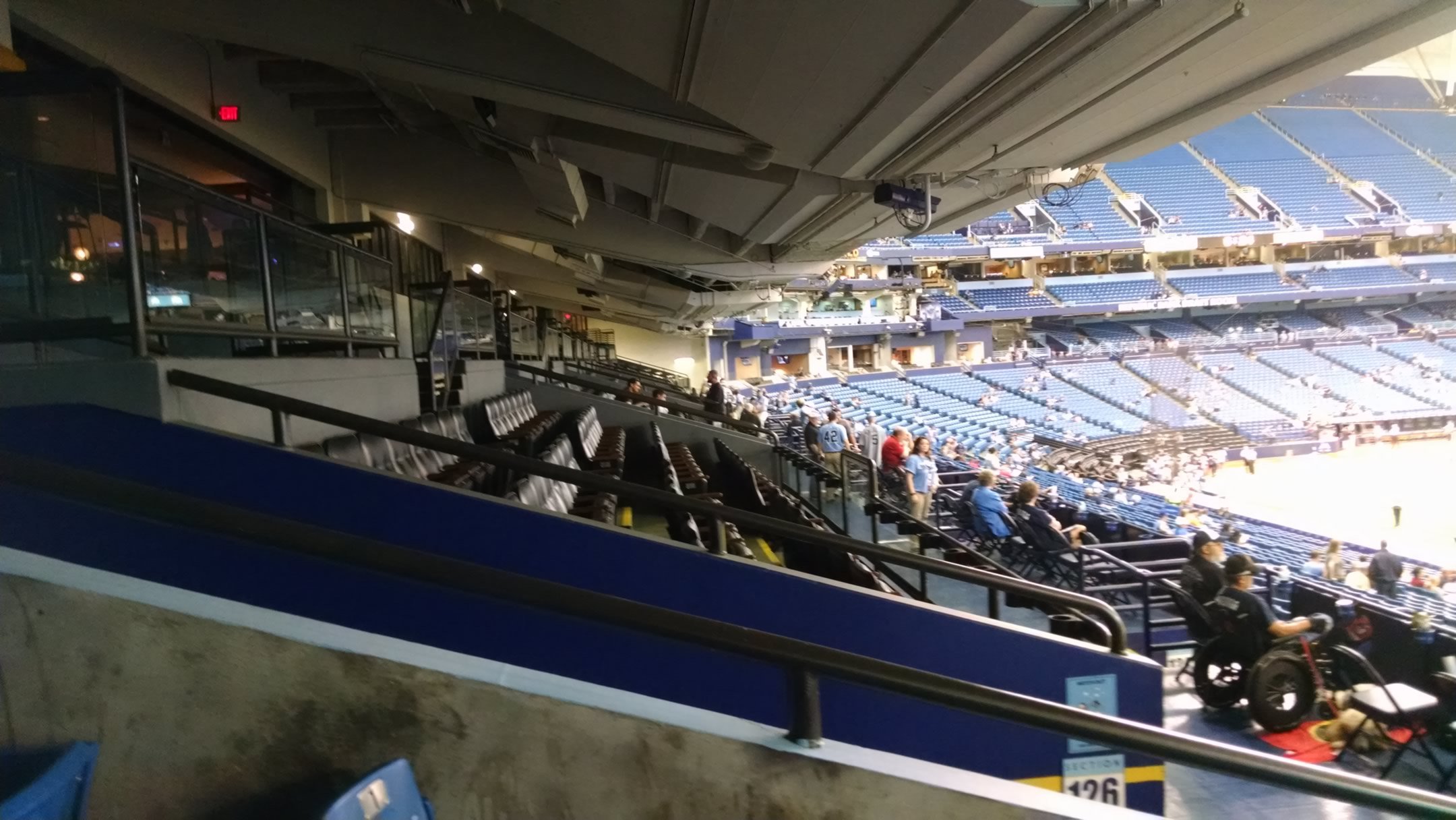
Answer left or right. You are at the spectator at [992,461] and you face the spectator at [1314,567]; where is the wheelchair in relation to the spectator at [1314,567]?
right

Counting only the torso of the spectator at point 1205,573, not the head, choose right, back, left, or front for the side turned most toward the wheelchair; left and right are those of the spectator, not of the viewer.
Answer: right

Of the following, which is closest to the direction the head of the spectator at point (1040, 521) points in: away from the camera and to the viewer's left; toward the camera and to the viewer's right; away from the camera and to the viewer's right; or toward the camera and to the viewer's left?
away from the camera and to the viewer's right

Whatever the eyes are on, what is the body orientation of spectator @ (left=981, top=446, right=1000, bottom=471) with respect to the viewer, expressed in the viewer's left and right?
facing to the right of the viewer

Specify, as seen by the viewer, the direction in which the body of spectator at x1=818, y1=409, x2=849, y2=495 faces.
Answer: away from the camera

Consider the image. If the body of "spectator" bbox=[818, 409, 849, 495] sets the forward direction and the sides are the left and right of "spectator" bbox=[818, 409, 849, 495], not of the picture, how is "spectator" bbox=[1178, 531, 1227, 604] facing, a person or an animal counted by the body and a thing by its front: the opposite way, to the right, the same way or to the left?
to the right

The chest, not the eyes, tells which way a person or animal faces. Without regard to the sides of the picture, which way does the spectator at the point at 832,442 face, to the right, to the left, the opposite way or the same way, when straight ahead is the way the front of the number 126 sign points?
the opposite way

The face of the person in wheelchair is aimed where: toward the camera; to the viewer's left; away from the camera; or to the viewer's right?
to the viewer's right

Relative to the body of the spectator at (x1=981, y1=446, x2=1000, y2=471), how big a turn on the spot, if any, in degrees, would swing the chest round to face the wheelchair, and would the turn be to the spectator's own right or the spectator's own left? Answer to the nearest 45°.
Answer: approximately 90° to the spectator's own right

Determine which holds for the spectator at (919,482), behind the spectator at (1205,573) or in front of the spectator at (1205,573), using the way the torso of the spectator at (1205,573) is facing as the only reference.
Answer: behind
